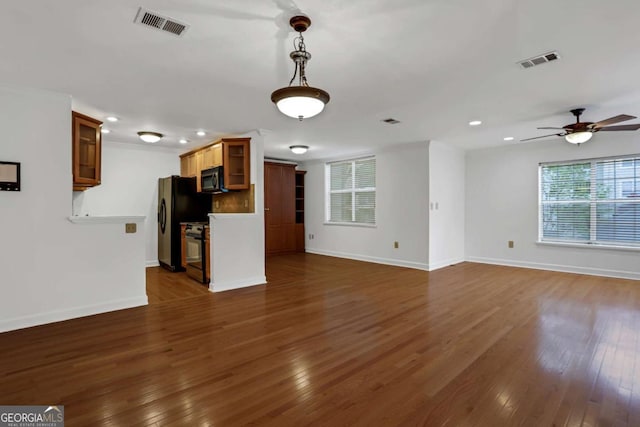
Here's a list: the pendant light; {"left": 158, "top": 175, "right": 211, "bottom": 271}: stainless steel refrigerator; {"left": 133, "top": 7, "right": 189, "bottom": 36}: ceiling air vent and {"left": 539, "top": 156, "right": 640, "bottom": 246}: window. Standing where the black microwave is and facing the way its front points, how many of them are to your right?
1

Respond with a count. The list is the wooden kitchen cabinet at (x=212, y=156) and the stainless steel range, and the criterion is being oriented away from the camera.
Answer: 0

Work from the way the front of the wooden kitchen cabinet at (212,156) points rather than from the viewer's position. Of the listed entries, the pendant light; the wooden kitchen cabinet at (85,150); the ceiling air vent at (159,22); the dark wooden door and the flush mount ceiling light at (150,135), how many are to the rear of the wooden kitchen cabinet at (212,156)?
1

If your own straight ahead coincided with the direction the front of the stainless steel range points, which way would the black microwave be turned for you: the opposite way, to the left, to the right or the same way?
the same way

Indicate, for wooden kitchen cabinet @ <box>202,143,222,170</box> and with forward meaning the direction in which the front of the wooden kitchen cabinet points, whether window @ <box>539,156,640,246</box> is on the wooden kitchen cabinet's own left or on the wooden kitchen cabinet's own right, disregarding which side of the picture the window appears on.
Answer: on the wooden kitchen cabinet's own left

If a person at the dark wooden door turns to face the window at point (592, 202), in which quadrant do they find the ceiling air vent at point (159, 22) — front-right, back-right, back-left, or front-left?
front-right

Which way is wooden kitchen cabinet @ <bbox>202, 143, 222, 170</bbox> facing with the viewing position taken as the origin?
facing the viewer and to the left of the viewer

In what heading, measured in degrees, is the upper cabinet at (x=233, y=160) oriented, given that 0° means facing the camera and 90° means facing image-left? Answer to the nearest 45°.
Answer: approximately 45°

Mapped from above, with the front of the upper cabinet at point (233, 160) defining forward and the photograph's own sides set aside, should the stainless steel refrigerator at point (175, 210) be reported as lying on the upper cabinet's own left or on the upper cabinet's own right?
on the upper cabinet's own right

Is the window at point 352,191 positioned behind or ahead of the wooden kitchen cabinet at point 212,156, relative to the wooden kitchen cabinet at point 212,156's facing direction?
behind

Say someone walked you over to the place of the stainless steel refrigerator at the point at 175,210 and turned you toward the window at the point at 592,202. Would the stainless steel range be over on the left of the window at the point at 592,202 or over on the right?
right
